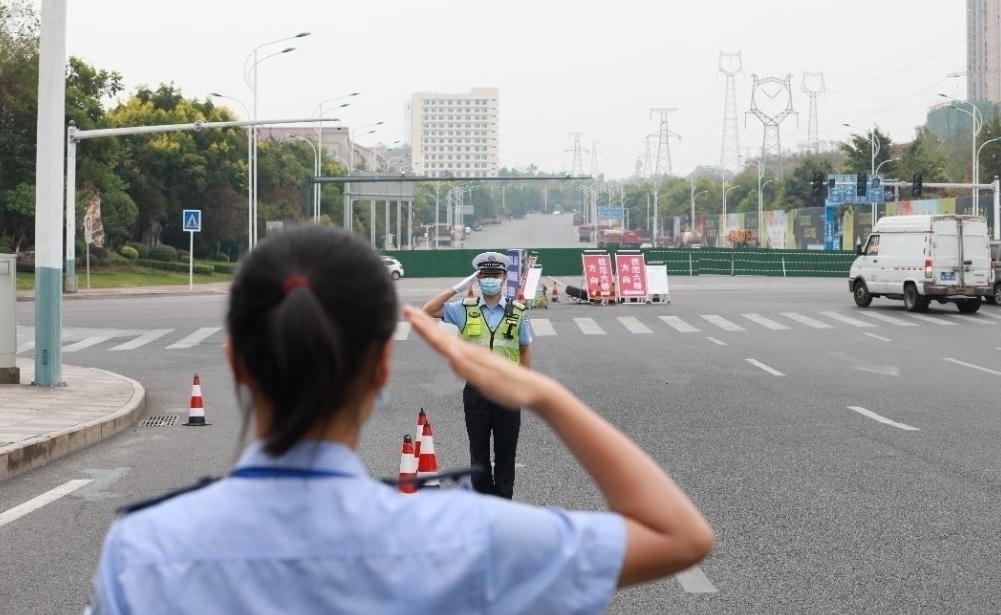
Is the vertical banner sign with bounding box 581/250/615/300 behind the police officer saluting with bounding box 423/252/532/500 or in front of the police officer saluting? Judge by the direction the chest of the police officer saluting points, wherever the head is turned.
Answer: behind

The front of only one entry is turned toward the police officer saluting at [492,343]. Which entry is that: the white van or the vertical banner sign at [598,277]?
the vertical banner sign

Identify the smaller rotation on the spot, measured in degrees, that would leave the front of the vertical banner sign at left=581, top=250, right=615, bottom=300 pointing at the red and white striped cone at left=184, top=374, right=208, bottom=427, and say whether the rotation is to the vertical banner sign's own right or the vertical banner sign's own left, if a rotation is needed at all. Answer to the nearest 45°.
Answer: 0° — it already faces it

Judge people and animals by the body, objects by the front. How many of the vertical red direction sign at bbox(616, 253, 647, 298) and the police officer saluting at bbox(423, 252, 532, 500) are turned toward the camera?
2

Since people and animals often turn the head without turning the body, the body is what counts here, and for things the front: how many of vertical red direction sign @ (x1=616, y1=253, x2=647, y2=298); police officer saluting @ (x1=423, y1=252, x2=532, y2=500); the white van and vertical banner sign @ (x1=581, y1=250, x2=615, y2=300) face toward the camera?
3

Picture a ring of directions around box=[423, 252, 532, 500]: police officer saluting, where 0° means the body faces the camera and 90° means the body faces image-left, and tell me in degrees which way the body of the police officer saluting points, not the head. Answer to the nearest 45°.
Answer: approximately 0°

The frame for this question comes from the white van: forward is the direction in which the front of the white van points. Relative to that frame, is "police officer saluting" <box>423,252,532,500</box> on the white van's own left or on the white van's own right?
on the white van's own left
